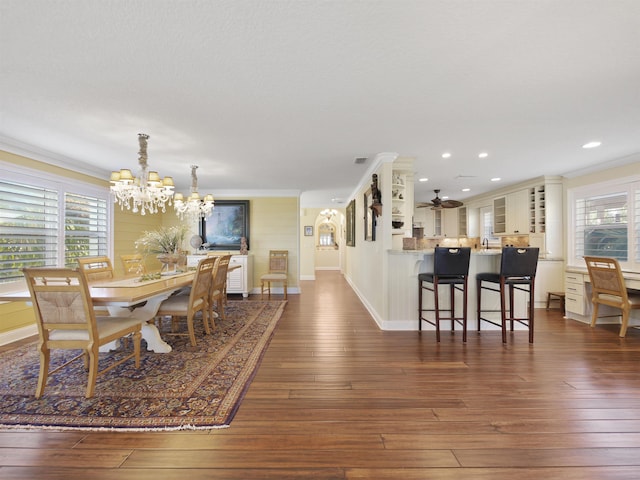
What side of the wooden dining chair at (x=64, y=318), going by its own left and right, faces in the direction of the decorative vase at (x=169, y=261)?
front

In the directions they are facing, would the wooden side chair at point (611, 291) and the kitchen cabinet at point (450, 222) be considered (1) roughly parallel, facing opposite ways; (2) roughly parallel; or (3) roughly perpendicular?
roughly perpendicular

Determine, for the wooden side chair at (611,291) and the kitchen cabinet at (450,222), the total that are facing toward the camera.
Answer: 1

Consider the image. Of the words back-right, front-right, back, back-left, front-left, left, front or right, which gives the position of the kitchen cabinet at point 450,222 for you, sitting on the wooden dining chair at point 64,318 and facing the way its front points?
front-right

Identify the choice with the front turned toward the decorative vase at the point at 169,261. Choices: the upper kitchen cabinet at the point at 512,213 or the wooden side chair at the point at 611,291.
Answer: the upper kitchen cabinet

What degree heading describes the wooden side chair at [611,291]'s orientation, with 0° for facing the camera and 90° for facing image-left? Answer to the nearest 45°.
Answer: approximately 225°

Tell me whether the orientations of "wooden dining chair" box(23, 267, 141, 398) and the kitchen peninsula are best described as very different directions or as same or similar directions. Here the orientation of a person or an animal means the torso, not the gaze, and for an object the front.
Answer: very different directions

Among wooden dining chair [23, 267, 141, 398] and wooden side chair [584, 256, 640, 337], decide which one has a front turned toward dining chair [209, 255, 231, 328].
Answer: wooden dining chair [23, 267, 141, 398]

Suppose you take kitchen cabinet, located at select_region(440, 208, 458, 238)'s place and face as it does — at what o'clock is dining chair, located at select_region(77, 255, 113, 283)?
The dining chair is roughly at 1 o'clock from the kitchen cabinet.

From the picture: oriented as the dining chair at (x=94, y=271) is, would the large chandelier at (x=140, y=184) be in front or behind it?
in front

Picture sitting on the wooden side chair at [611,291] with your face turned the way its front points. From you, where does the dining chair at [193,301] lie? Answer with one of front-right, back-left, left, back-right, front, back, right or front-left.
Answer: back

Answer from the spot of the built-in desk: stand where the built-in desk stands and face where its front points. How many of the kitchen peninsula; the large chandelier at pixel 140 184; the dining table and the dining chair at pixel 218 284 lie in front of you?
4

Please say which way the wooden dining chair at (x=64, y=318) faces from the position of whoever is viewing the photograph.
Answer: facing away from the viewer and to the right of the viewer

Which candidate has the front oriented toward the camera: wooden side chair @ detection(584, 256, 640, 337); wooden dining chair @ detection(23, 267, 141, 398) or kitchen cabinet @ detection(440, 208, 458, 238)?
the kitchen cabinet
